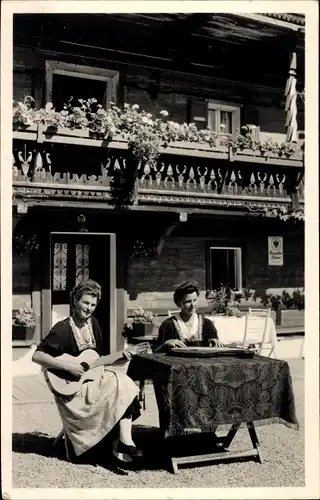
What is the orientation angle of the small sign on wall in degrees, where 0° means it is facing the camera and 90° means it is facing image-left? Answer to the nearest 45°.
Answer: approximately 0°

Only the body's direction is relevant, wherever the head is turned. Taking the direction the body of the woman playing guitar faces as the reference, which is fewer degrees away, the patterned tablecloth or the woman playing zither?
the patterned tablecloth

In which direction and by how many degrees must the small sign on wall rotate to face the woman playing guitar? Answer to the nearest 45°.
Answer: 0° — it already faces them

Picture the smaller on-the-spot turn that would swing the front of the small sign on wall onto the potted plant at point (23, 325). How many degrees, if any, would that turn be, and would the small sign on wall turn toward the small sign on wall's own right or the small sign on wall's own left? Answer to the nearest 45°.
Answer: approximately 45° to the small sign on wall's own right

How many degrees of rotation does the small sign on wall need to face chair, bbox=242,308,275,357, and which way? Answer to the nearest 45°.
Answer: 0° — it already faces it

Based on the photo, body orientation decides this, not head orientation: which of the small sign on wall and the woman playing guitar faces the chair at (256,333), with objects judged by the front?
the small sign on wall

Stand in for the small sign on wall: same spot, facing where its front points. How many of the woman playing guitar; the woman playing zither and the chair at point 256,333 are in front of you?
3

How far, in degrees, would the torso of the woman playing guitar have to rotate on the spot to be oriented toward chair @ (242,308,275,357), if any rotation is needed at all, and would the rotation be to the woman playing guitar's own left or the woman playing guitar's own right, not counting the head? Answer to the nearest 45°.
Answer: approximately 90° to the woman playing guitar's own left

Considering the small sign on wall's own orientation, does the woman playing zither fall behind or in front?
in front

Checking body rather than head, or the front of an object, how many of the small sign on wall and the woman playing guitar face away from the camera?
0

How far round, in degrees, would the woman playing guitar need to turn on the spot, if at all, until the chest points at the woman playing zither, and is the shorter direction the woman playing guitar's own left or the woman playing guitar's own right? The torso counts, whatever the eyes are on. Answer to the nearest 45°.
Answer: approximately 45° to the woman playing guitar's own left
